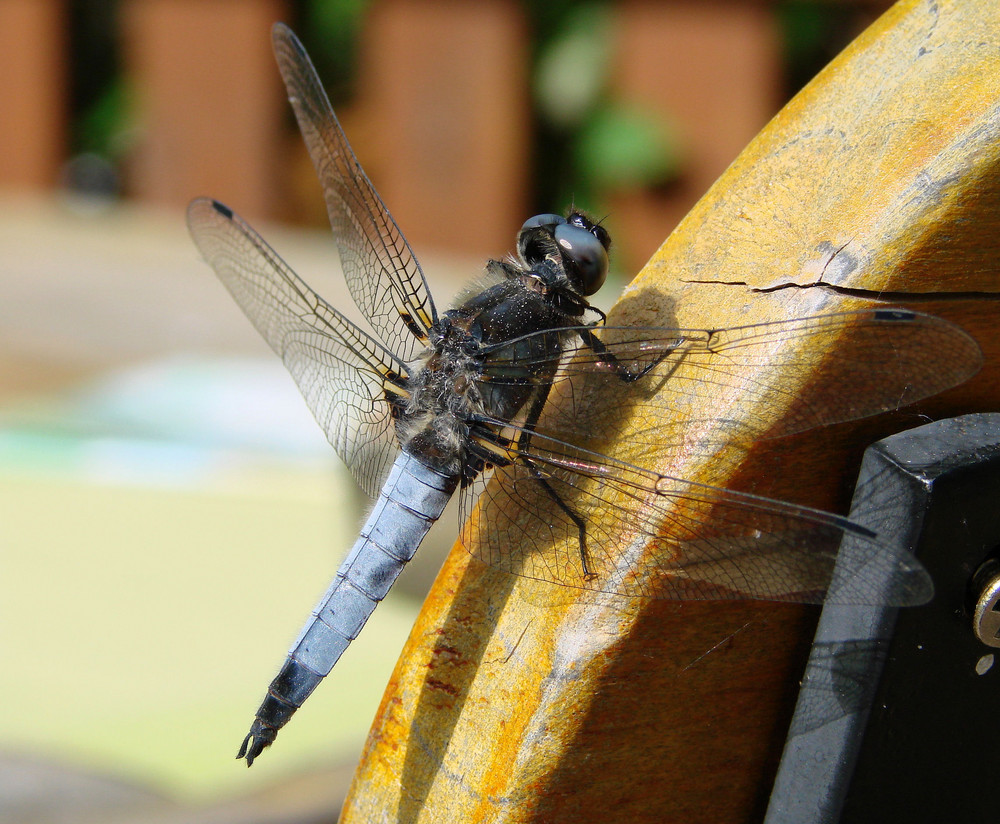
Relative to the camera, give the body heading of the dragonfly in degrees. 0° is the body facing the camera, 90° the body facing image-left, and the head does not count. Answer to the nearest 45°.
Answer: approximately 225°
